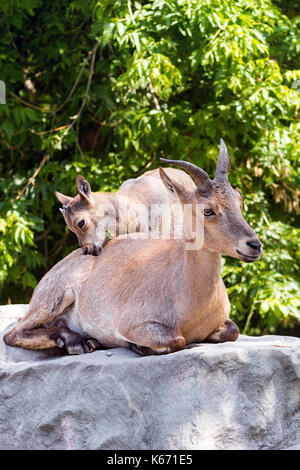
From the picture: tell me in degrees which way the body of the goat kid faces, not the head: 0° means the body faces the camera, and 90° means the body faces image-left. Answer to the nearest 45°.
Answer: approximately 90°
